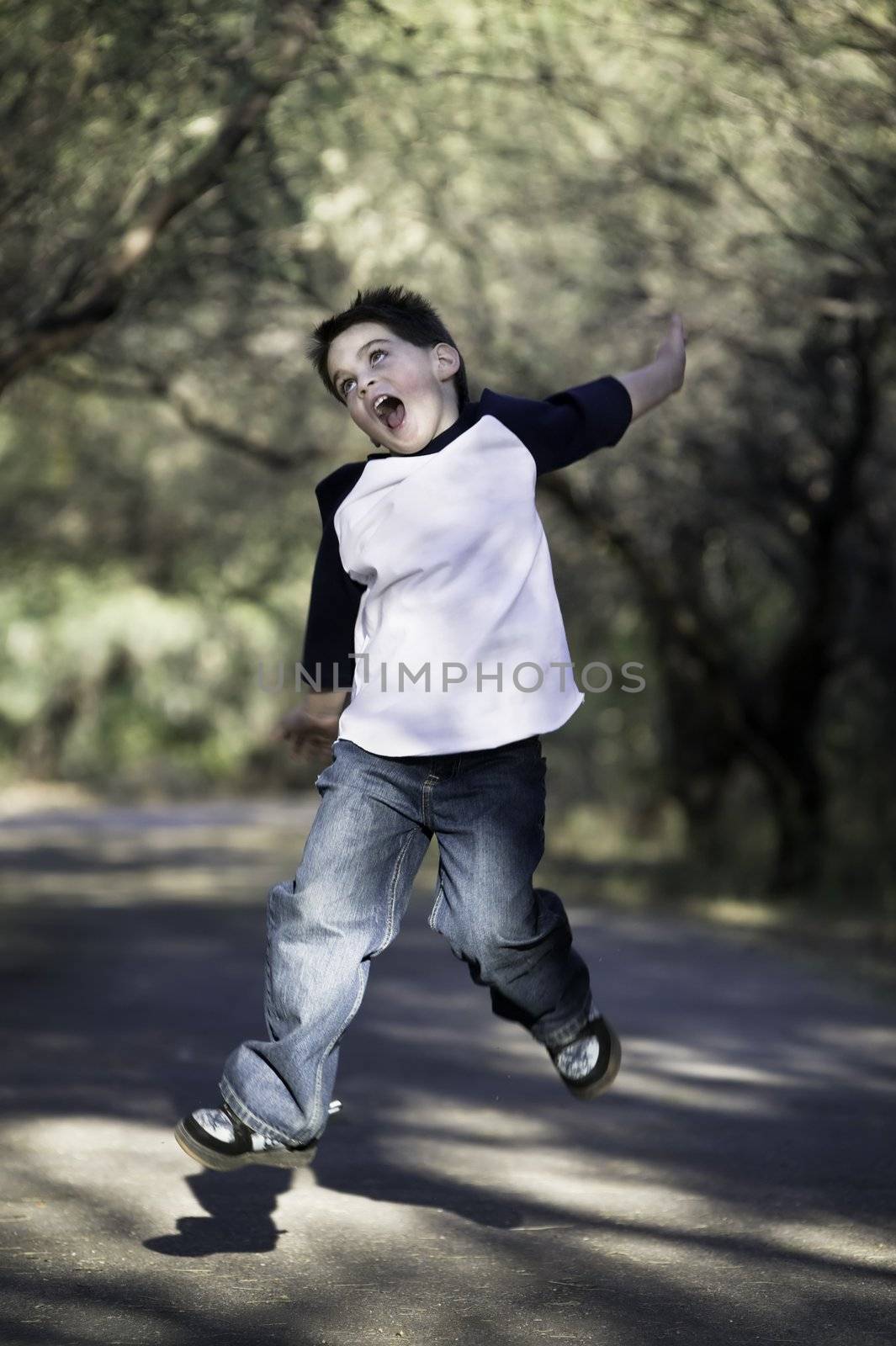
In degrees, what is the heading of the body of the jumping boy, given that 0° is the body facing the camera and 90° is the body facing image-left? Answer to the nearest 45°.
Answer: approximately 0°

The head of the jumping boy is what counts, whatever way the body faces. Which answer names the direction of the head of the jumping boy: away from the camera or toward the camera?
toward the camera
